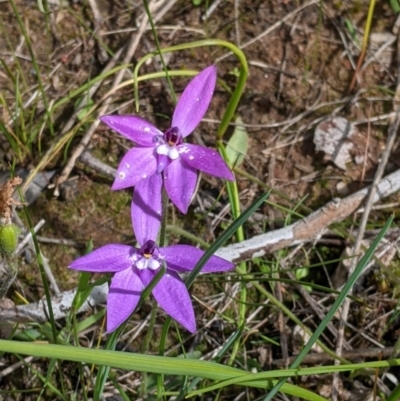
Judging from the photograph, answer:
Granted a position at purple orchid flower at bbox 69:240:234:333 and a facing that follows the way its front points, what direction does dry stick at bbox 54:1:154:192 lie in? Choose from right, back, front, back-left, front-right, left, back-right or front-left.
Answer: back

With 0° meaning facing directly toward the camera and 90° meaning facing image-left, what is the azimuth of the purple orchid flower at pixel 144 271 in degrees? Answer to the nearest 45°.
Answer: approximately 0°

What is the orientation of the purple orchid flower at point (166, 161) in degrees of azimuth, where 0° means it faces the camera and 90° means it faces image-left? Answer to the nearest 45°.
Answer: approximately 0°

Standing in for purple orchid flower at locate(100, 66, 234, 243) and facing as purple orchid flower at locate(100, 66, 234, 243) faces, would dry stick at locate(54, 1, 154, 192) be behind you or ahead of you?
behind

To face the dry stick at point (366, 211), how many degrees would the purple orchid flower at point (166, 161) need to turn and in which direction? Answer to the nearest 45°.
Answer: approximately 135° to its left

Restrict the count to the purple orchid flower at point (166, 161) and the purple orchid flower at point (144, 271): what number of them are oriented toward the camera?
2

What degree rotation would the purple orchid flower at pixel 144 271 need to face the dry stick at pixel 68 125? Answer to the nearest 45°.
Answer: approximately 180°

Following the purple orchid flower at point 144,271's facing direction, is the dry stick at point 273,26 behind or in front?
behind
